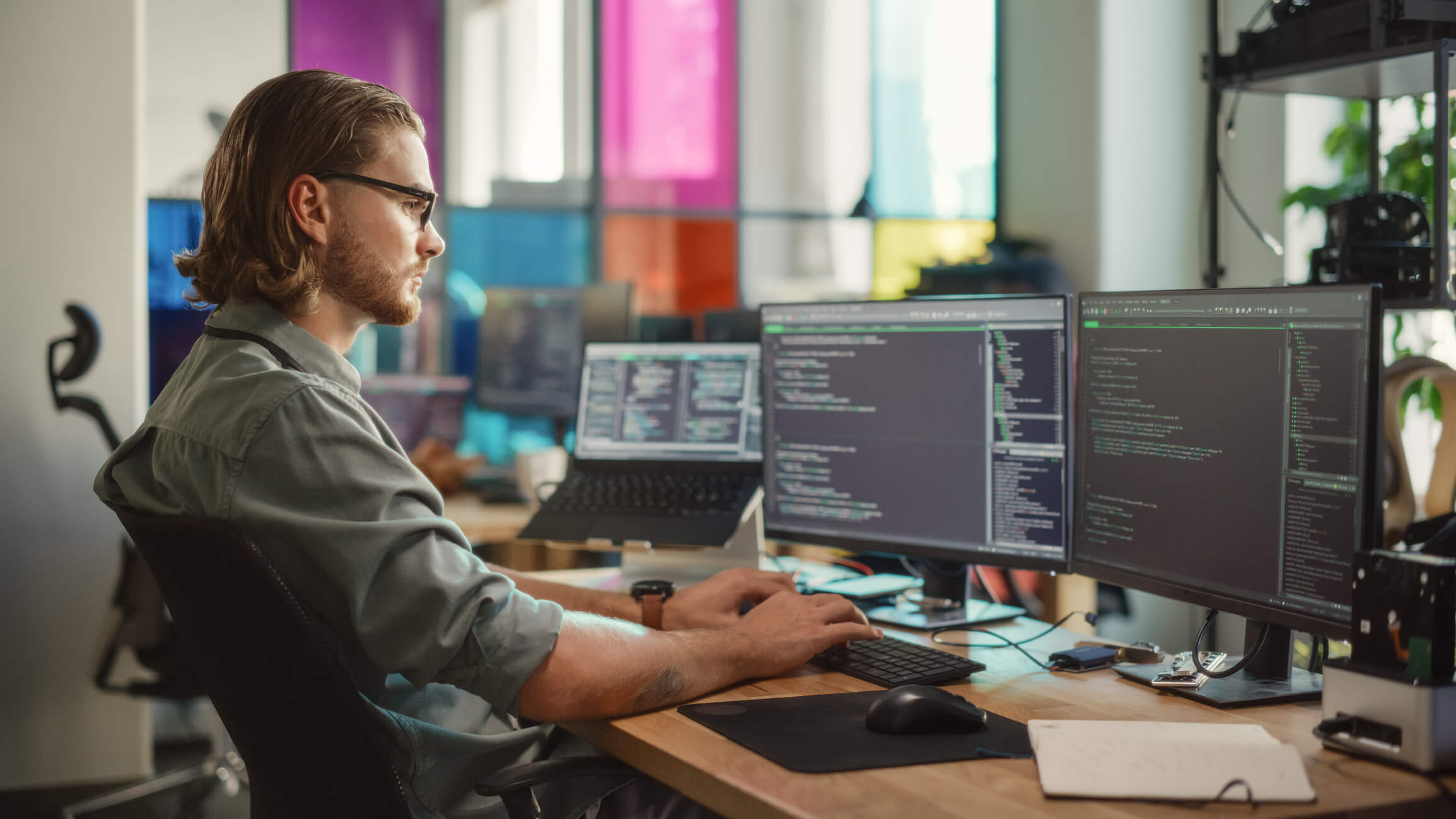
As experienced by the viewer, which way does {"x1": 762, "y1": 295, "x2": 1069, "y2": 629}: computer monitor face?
facing the viewer and to the left of the viewer

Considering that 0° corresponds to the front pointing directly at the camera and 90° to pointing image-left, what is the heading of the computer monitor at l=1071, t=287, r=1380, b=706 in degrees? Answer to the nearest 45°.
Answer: approximately 45°

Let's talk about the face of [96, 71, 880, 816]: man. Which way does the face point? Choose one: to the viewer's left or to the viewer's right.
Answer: to the viewer's right

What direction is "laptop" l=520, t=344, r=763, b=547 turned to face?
toward the camera

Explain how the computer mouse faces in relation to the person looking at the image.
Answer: facing to the right of the viewer

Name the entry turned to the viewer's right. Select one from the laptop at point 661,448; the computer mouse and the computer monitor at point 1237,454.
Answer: the computer mouse

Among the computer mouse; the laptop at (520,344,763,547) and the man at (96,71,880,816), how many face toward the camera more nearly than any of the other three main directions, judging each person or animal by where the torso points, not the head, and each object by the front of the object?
1

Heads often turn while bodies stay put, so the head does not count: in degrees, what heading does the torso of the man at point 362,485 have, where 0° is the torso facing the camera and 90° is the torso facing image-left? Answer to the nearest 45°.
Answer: approximately 270°

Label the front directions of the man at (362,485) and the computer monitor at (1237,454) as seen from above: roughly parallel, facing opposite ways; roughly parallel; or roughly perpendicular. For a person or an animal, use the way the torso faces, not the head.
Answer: roughly parallel, facing opposite ways

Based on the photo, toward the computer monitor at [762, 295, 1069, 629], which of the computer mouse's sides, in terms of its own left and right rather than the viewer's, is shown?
left

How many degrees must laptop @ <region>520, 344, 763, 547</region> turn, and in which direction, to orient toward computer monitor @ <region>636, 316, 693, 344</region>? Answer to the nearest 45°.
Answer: approximately 180°

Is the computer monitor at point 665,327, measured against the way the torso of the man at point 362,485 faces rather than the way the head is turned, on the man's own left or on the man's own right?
on the man's own left

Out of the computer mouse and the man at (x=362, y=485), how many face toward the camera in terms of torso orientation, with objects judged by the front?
0
